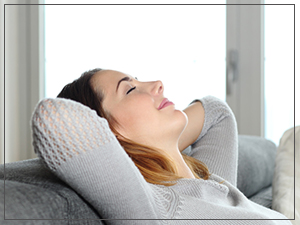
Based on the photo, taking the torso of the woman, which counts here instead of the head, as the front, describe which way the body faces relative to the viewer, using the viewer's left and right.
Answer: facing the viewer and to the right of the viewer
